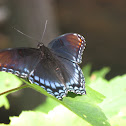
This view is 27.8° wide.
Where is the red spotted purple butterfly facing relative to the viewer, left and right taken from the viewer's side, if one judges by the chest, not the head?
facing away from the viewer and to the left of the viewer

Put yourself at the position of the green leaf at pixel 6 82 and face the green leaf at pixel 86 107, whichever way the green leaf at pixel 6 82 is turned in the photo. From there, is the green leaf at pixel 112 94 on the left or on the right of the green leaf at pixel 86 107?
left

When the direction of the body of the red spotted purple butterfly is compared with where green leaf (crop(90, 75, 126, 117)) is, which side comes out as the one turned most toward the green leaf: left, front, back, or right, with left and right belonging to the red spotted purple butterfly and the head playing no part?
back
